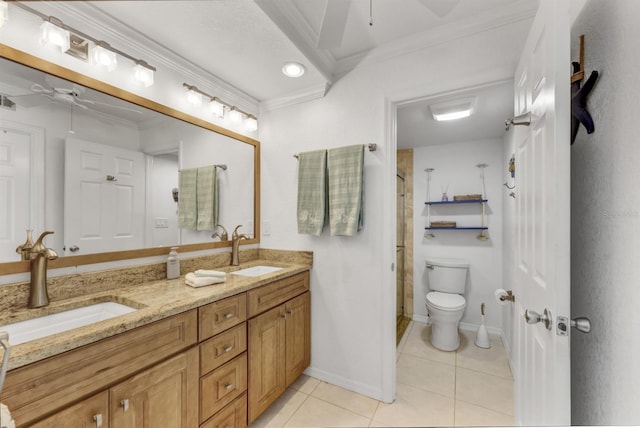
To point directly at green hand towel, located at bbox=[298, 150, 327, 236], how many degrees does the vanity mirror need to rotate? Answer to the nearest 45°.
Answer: approximately 45° to its left

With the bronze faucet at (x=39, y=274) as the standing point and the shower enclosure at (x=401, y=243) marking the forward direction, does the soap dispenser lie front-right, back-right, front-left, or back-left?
front-left

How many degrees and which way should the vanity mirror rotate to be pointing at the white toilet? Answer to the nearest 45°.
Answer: approximately 45° to its left

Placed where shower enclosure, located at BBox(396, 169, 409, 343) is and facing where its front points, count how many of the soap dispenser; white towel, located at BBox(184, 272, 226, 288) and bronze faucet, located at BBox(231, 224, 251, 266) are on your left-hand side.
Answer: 0

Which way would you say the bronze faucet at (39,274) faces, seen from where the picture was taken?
facing the viewer and to the right of the viewer

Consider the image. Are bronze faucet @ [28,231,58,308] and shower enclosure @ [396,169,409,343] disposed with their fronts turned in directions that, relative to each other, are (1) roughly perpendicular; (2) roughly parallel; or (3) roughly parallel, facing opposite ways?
roughly parallel

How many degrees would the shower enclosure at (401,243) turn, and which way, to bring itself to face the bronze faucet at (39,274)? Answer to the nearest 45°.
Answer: approximately 135° to its right

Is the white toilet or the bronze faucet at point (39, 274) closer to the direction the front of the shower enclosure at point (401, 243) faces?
the white toilet

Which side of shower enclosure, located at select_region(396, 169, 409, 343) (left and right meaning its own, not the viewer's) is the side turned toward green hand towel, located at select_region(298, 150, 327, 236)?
right

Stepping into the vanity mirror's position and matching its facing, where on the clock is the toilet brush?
The toilet brush is roughly at 11 o'clock from the vanity mirror.

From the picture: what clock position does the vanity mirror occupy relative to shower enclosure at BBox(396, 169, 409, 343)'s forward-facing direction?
The vanity mirror is roughly at 4 o'clock from the shower enclosure.

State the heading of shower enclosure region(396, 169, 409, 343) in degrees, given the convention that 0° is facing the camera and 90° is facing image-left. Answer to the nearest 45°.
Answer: approximately 270°

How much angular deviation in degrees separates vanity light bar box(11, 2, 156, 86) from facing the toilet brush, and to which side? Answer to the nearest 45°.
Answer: approximately 45° to its left

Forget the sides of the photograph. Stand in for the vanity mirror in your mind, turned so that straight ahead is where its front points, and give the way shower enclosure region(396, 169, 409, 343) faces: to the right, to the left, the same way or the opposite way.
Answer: the same way

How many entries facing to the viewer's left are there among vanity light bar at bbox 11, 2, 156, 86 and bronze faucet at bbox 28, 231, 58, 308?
0

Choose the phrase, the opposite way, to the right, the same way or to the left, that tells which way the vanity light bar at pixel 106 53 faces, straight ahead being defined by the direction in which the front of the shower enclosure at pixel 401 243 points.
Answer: the same way
